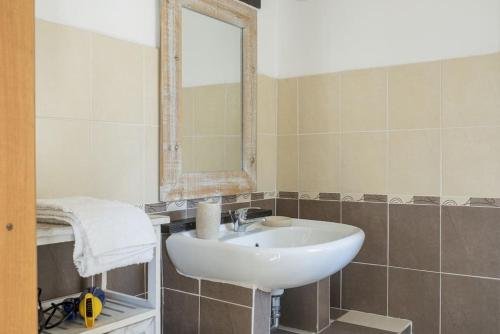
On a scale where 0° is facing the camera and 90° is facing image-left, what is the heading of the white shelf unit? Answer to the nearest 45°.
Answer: approximately 315°

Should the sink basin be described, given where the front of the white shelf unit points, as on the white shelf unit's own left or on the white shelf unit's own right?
on the white shelf unit's own left

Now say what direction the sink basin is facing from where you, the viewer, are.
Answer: facing the viewer and to the right of the viewer

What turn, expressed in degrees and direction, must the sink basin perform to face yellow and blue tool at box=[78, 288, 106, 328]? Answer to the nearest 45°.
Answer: approximately 90° to its right

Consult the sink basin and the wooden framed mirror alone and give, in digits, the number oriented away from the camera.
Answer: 0

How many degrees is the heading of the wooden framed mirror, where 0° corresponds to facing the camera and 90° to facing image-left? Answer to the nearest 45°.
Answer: approximately 315°
